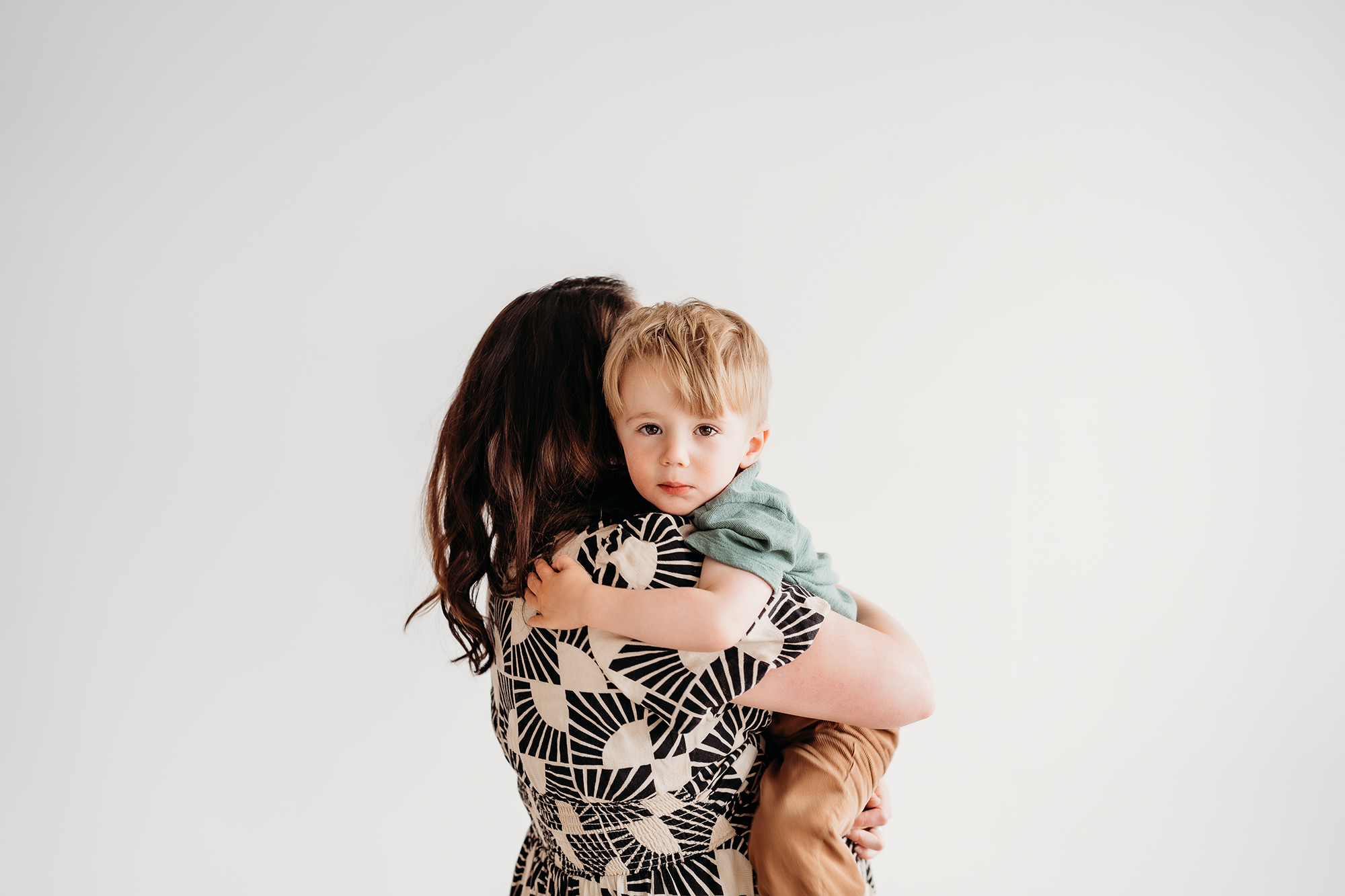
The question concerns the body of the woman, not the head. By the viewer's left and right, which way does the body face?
facing away from the viewer and to the right of the viewer

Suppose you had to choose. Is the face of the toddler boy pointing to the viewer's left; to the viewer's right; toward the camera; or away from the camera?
toward the camera
